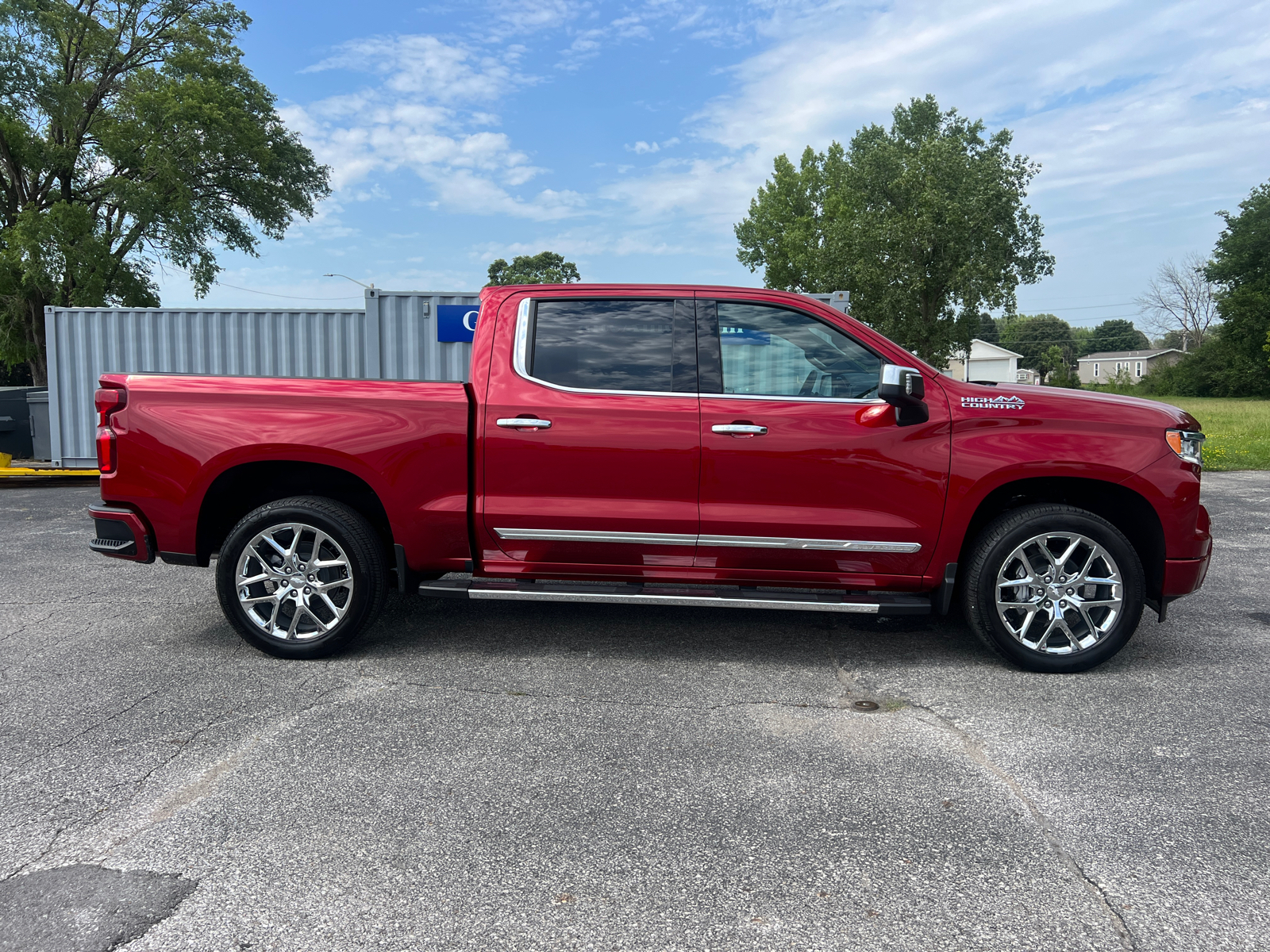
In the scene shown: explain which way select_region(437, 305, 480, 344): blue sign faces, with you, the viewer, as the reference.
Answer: facing the viewer

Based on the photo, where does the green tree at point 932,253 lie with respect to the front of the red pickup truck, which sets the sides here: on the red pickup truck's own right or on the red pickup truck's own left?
on the red pickup truck's own left

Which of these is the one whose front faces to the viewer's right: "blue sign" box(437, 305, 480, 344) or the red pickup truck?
the red pickup truck

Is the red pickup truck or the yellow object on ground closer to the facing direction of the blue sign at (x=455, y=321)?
the red pickup truck

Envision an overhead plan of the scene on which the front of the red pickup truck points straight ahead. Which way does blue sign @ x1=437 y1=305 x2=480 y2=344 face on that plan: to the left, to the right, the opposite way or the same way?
to the right

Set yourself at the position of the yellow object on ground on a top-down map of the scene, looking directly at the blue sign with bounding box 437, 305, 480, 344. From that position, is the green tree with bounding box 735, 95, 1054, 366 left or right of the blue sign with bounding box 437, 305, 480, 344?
left

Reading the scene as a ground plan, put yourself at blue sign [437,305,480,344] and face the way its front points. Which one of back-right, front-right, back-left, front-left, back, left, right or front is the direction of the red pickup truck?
front

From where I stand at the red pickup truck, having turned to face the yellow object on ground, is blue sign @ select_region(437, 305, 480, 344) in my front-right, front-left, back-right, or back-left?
front-right

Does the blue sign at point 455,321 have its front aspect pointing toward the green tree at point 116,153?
no

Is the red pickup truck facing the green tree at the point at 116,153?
no

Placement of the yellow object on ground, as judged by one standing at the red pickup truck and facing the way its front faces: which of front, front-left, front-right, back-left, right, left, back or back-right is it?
back-left

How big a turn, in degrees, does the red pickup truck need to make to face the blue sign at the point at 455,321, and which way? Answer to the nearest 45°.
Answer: approximately 90° to its left

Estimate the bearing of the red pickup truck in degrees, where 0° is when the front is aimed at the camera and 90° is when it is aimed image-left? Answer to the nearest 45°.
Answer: approximately 270°

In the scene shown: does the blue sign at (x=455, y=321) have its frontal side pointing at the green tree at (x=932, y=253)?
no

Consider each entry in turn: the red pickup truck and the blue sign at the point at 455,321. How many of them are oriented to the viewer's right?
1
